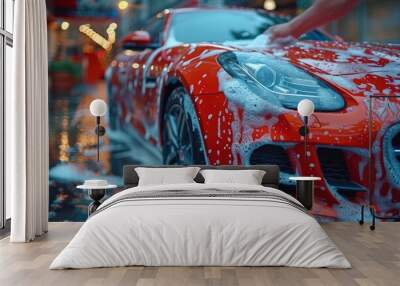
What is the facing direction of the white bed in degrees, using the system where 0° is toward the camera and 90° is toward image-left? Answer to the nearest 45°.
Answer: approximately 0°
